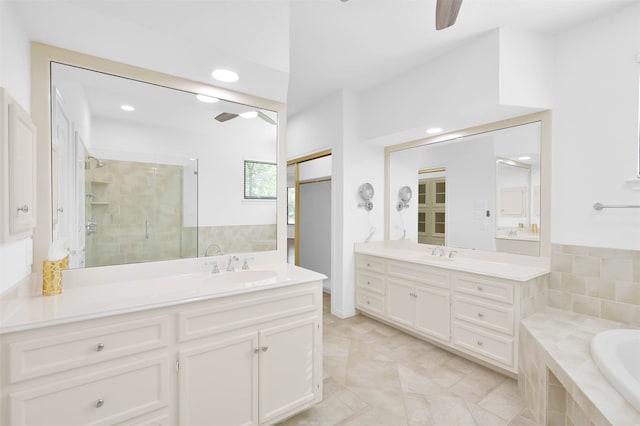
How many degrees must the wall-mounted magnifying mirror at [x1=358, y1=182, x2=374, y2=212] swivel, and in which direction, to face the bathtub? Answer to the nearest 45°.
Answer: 0° — it already faces it

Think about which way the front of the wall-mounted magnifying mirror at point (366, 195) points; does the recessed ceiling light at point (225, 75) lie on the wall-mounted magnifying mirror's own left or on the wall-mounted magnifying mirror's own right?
on the wall-mounted magnifying mirror's own right

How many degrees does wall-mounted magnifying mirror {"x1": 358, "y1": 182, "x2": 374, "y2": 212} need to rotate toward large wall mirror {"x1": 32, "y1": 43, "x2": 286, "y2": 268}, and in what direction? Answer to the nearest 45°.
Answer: approximately 90° to its right

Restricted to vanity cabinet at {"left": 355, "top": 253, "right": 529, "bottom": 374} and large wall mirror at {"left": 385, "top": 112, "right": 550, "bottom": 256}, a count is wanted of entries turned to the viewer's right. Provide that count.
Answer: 0

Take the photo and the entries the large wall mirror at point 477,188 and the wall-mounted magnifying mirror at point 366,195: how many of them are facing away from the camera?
0

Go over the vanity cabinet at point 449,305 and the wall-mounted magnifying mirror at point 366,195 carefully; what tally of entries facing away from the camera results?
0

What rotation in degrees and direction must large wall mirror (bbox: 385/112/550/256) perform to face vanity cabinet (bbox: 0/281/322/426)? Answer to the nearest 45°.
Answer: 0° — it already faces it

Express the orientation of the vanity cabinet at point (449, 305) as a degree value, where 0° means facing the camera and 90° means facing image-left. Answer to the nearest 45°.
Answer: approximately 45°

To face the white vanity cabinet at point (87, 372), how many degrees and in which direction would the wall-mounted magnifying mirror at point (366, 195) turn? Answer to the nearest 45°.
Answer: approximately 90° to its right

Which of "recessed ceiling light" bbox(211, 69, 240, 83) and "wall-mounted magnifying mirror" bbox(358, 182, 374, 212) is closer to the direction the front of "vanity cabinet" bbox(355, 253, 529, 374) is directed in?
the recessed ceiling light

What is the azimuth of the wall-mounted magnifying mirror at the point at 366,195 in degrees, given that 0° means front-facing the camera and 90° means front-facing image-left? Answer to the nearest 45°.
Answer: approximately 315°
